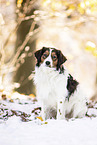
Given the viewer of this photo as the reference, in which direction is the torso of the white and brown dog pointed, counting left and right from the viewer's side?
facing the viewer and to the left of the viewer

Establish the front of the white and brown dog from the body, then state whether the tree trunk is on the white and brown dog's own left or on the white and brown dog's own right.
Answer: on the white and brown dog's own right
